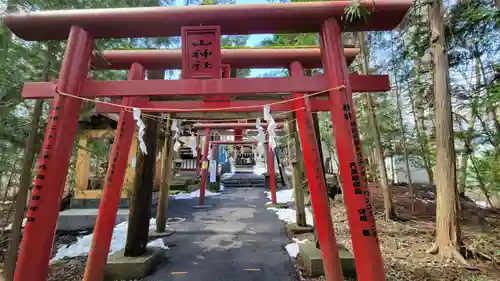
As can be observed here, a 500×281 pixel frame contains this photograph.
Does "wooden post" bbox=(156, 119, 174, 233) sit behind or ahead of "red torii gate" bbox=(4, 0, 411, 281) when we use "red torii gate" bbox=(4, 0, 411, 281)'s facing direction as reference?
behind

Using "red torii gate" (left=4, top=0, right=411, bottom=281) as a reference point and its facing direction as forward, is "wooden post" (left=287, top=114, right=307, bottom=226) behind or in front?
behind

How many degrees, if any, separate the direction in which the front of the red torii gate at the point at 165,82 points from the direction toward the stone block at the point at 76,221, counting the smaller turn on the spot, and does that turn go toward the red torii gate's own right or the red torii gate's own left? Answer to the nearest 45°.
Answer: approximately 135° to the red torii gate's own right

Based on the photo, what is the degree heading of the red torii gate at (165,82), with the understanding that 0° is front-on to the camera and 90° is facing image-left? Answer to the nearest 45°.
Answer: approximately 0°

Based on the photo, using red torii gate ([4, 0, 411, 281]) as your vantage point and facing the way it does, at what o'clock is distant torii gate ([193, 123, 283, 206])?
The distant torii gate is roughly at 6 o'clock from the red torii gate.

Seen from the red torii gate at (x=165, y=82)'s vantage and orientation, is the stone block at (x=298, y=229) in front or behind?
behind

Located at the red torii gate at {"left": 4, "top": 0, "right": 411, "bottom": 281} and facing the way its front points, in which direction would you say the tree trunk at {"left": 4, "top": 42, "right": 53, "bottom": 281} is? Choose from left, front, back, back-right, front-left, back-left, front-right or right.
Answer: back-right

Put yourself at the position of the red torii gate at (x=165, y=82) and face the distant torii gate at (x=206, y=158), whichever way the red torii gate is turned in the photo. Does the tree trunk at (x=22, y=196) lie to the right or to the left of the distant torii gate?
left
